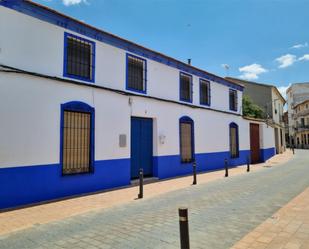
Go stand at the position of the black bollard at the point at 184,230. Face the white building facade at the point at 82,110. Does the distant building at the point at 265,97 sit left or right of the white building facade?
right

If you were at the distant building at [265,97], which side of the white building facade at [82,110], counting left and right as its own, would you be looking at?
left

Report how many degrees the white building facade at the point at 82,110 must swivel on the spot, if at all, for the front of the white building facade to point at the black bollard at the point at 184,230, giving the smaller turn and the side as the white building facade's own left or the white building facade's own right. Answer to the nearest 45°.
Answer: approximately 45° to the white building facade's own right

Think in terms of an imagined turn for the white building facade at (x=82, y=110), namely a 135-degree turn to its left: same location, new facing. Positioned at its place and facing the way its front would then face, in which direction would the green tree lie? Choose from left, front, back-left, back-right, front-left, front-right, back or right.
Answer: front-right

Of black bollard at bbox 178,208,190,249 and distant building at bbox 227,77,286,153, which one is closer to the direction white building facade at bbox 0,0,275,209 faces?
the black bollard

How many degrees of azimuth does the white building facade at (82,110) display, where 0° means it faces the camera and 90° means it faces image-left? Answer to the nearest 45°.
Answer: approximately 315°
